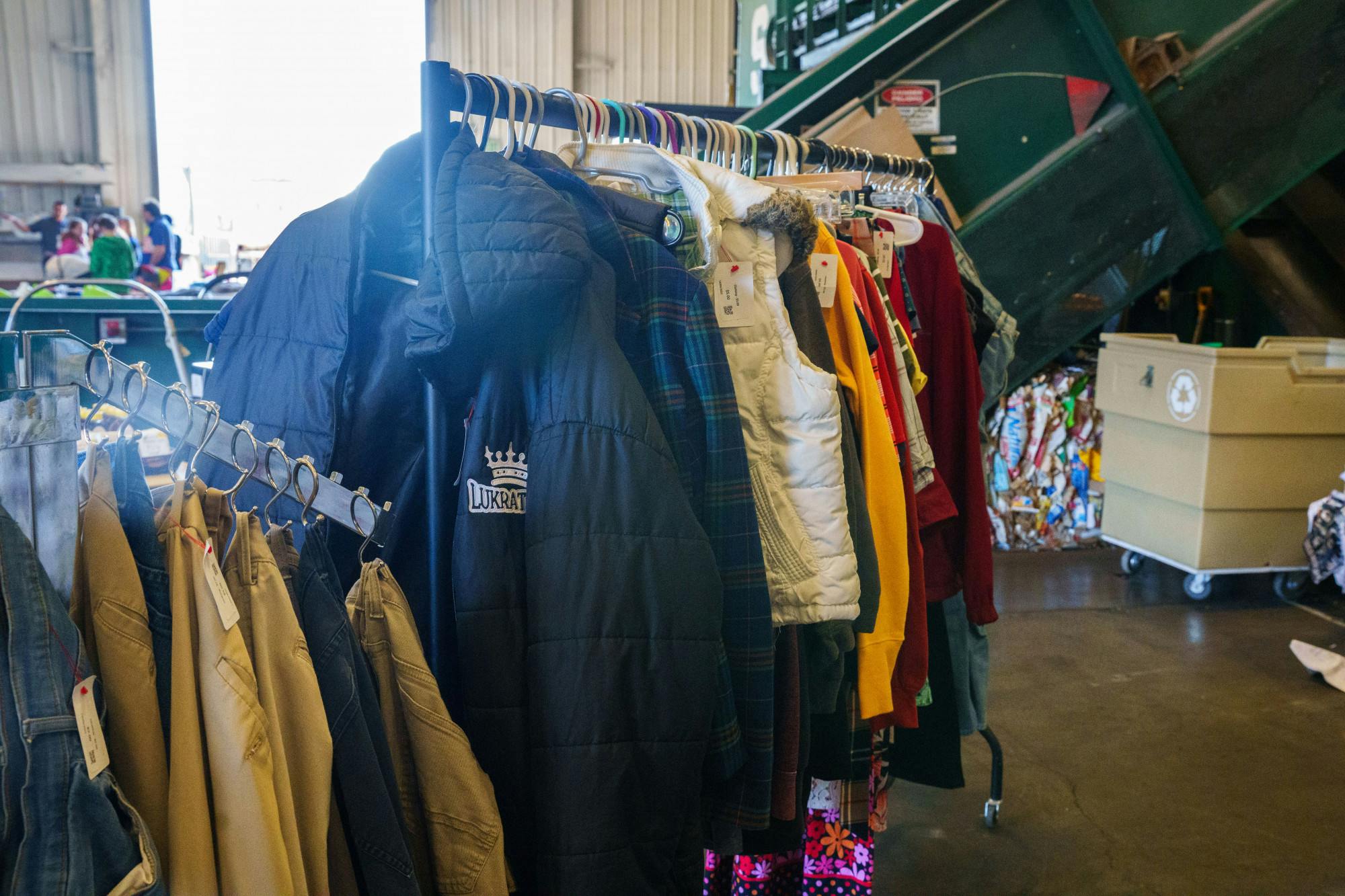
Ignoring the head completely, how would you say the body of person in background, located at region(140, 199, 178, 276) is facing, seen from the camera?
to the viewer's left

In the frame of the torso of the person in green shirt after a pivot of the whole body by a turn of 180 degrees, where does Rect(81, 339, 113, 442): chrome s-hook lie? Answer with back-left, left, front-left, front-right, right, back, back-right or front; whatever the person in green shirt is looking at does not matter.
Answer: front

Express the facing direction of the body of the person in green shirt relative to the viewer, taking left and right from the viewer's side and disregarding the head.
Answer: facing away from the viewer

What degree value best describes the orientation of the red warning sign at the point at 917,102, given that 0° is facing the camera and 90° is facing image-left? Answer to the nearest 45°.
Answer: approximately 0°

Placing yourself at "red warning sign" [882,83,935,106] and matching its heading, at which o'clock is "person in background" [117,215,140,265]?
The person in background is roughly at 4 o'clock from the red warning sign.

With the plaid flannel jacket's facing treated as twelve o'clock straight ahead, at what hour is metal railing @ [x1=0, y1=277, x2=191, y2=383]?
The metal railing is roughly at 3 o'clock from the plaid flannel jacket.

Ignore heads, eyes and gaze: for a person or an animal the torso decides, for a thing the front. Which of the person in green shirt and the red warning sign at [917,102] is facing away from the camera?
the person in green shirt

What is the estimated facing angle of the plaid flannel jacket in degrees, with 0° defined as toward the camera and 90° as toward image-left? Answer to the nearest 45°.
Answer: approximately 45°

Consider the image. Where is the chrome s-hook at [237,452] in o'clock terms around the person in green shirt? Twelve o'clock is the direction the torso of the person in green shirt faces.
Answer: The chrome s-hook is roughly at 6 o'clock from the person in green shirt.
